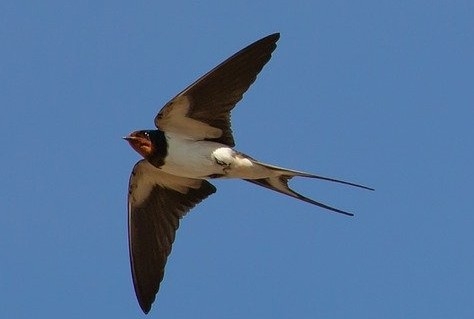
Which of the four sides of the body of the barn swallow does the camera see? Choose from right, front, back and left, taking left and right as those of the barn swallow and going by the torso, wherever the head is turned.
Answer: left
